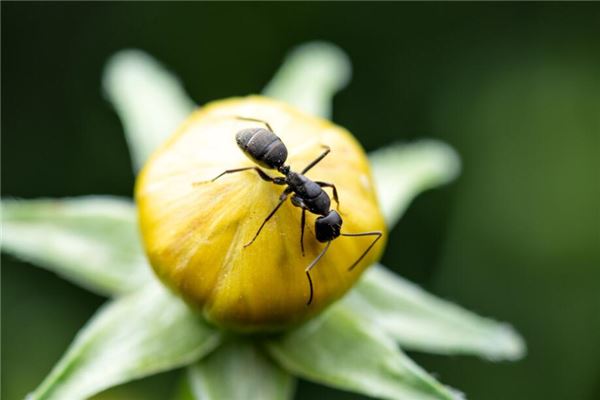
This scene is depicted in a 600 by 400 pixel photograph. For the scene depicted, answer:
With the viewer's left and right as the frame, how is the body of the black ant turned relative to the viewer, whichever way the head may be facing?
facing the viewer and to the right of the viewer
